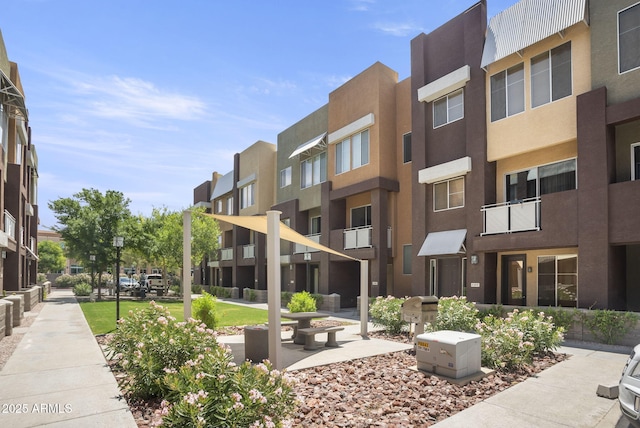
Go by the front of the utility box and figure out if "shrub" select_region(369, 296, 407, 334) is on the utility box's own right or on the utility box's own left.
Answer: on the utility box's own right

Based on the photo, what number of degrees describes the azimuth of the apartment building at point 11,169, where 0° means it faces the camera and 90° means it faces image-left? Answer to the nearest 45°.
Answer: approximately 270°

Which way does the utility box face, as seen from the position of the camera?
facing the viewer and to the left of the viewer

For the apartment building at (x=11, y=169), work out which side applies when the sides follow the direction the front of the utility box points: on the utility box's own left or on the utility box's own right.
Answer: on the utility box's own right

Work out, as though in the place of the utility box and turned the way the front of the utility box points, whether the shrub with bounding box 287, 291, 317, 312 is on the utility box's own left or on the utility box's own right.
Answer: on the utility box's own right

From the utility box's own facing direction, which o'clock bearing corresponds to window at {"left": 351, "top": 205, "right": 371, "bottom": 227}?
The window is roughly at 4 o'clock from the utility box.

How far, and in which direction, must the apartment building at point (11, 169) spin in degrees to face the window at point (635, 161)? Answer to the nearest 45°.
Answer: approximately 45° to its right

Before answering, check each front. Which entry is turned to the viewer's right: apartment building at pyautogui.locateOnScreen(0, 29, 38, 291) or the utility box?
the apartment building

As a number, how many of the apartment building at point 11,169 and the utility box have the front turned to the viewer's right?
1

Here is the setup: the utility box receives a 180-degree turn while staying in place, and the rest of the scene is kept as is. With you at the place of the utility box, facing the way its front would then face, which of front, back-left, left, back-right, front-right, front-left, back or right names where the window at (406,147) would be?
front-left
